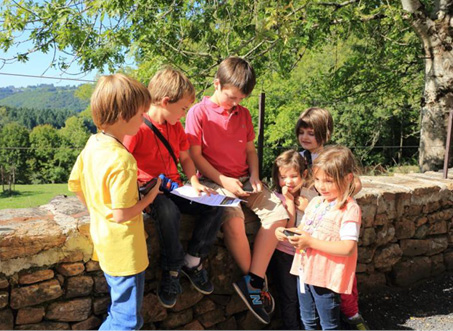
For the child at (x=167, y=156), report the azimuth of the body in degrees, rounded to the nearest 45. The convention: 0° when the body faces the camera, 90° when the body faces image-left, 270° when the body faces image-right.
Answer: approximately 315°

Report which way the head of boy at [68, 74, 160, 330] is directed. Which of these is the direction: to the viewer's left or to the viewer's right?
to the viewer's right

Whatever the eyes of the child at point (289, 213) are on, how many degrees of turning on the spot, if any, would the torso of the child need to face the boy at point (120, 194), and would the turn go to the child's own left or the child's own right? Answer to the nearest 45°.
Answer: approximately 45° to the child's own right

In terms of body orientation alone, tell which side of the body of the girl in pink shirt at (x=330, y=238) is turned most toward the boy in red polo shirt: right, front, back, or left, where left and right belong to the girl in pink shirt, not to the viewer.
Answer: right

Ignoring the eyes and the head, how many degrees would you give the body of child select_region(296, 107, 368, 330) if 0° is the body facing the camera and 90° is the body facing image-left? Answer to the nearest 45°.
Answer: approximately 45°
